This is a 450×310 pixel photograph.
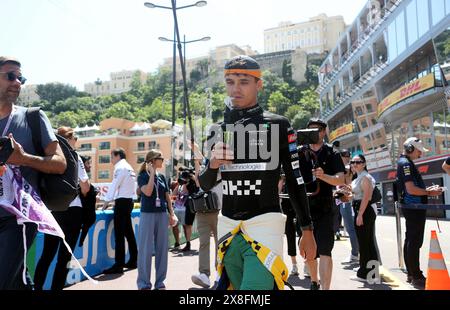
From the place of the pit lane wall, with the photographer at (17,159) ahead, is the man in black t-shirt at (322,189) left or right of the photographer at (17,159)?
left

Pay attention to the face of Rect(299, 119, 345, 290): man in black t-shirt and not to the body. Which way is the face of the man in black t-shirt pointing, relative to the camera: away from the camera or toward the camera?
toward the camera

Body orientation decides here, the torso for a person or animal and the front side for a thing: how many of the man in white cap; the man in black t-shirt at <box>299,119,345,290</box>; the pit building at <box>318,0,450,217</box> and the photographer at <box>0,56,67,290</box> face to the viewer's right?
1

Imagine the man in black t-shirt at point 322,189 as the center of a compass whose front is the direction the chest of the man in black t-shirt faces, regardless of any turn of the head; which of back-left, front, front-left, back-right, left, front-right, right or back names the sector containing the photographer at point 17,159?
front

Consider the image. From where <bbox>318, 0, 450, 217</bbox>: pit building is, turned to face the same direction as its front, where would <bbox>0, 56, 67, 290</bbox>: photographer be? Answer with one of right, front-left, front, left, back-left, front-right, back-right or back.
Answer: front-left

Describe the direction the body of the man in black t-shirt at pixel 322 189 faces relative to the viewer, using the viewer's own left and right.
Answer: facing the viewer and to the left of the viewer

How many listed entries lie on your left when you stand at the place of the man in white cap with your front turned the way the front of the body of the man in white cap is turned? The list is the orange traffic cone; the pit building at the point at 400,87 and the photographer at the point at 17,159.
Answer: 1
